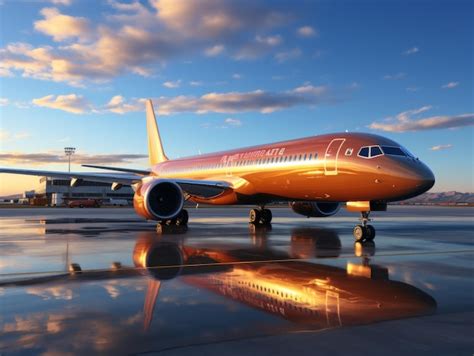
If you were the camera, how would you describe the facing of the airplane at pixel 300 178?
facing the viewer and to the right of the viewer
